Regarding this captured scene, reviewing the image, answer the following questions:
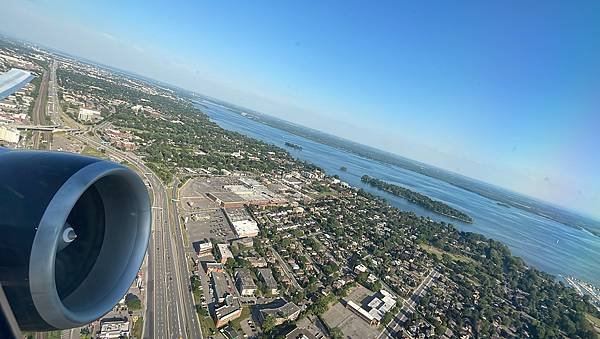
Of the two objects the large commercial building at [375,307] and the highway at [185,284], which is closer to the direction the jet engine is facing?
the large commercial building

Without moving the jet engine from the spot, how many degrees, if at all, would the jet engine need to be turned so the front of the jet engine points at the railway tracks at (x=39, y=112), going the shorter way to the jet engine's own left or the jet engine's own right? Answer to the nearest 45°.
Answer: approximately 135° to the jet engine's own left

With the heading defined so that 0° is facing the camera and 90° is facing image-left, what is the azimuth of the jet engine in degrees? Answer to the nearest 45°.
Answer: approximately 315°

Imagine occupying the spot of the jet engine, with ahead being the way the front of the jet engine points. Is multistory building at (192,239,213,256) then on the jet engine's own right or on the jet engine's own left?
on the jet engine's own left

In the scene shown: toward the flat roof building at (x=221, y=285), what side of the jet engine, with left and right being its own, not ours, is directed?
left

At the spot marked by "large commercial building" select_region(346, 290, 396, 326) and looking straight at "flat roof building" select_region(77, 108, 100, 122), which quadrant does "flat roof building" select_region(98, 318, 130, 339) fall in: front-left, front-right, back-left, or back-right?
front-left

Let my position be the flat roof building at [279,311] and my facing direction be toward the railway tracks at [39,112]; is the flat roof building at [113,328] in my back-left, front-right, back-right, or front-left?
front-left

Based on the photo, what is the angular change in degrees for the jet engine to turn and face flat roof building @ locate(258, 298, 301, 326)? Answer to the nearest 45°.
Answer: approximately 90° to its left

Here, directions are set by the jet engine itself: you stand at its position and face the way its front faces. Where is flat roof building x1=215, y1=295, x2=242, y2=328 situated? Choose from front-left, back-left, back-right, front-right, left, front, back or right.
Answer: left

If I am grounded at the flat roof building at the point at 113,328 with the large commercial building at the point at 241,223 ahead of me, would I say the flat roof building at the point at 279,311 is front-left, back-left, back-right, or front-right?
front-right

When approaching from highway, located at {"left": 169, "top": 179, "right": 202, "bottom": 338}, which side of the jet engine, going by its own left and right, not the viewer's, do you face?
left

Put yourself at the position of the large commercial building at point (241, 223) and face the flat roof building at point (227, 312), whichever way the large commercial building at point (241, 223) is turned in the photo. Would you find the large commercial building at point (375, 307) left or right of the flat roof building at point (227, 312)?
left

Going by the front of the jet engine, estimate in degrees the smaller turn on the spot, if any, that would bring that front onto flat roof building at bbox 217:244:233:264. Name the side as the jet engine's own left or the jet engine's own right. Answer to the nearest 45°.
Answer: approximately 90° to the jet engine's own left
